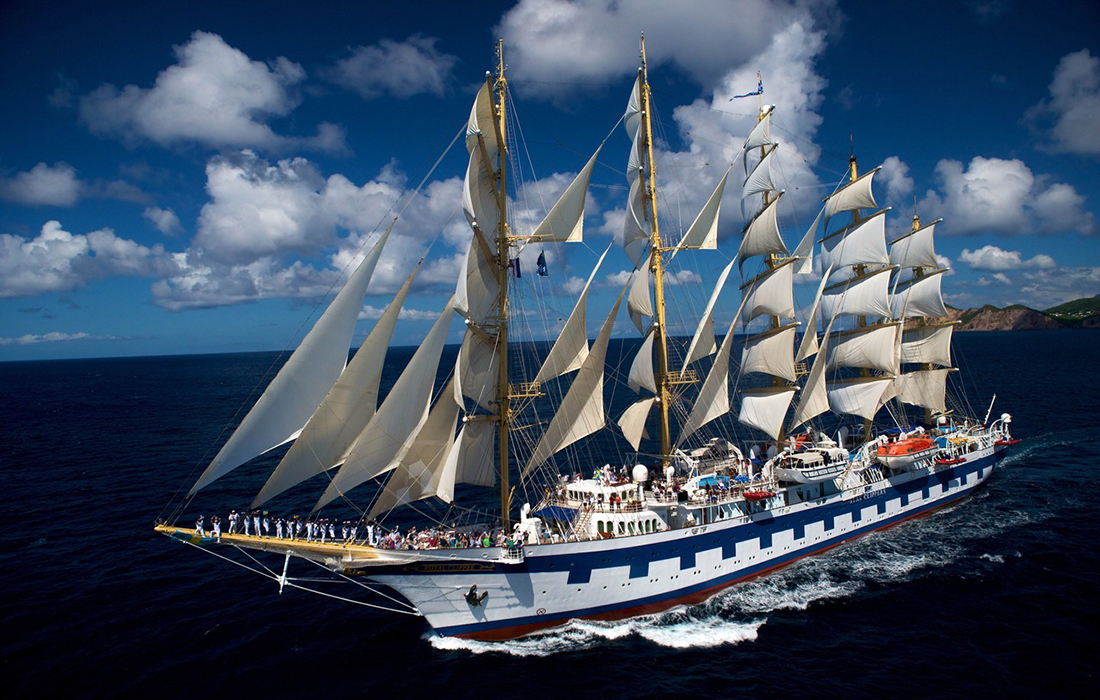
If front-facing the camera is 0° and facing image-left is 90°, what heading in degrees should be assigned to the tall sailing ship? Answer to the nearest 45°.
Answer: approximately 45°
